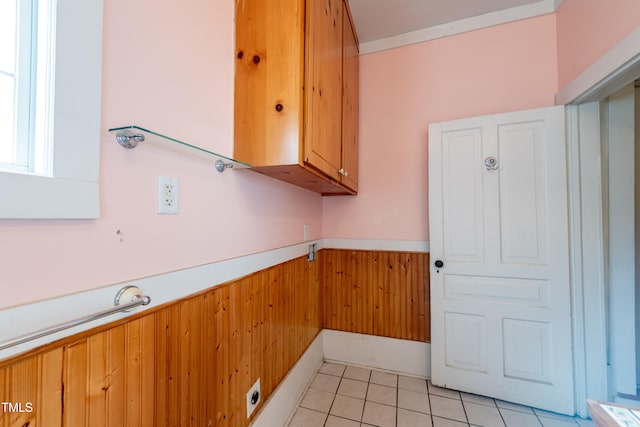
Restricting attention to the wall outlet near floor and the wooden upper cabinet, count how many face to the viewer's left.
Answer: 0

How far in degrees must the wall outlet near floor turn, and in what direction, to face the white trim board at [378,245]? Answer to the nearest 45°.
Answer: approximately 90° to its left

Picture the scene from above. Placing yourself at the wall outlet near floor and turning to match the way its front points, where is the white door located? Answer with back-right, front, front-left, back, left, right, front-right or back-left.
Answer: front-left
